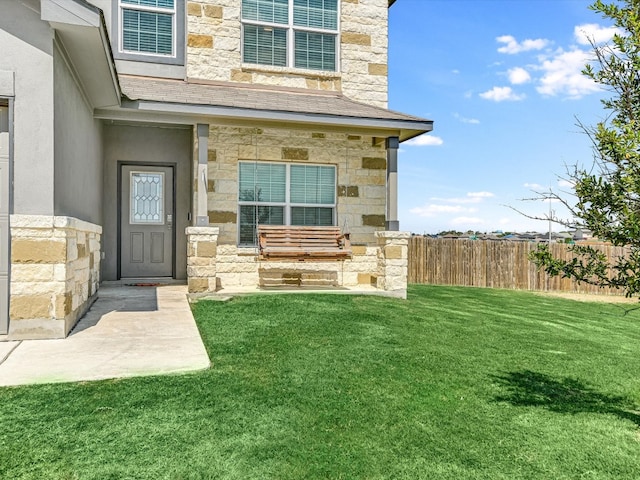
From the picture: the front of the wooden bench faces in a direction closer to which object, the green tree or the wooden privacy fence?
the green tree

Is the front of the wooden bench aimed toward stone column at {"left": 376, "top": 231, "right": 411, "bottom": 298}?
no

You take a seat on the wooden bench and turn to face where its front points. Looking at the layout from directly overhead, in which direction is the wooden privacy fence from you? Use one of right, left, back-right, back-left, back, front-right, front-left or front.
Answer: back-left

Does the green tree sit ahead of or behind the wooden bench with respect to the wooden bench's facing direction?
ahead

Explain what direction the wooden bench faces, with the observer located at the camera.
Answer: facing the viewer
